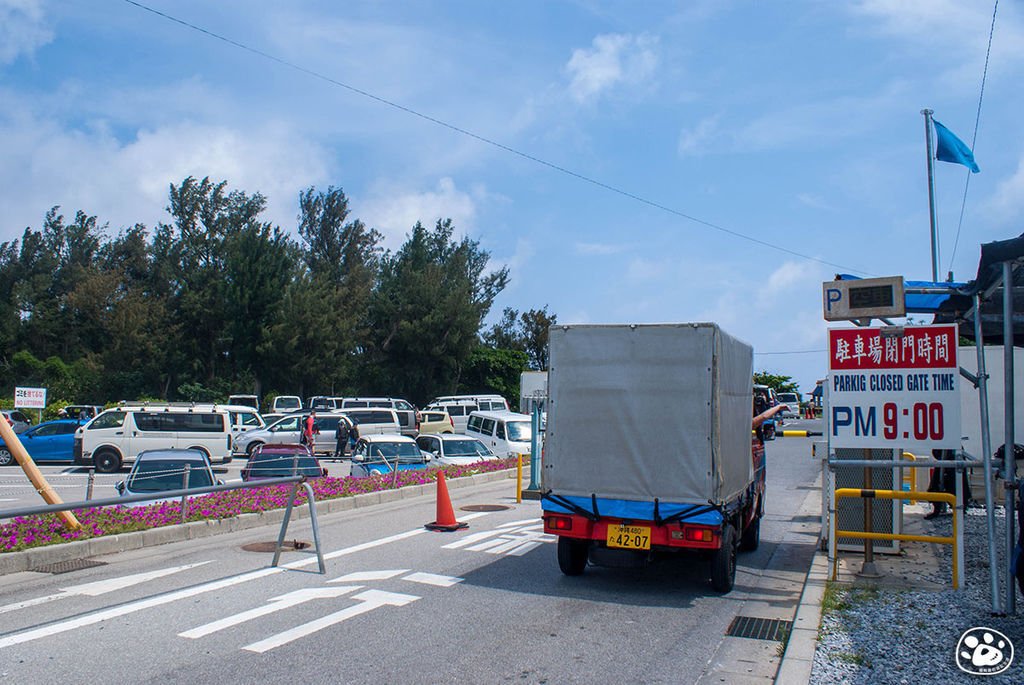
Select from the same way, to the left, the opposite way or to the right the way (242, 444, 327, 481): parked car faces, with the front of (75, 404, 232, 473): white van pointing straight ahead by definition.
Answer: to the left

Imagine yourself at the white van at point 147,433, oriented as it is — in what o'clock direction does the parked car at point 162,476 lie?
The parked car is roughly at 9 o'clock from the white van.

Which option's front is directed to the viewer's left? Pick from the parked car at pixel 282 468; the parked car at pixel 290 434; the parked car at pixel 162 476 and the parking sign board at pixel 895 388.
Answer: the parked car at pixel 290 434

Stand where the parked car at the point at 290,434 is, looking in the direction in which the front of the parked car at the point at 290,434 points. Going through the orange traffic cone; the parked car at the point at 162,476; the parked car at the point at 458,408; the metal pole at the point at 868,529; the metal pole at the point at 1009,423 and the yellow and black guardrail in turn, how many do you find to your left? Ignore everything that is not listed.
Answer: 5

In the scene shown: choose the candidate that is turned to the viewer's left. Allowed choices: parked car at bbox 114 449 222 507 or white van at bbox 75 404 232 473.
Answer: the white van

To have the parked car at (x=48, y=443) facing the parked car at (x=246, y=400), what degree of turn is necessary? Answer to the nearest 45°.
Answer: approximately 135° to its right

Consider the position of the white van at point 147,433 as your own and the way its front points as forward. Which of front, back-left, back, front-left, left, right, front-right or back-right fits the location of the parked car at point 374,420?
back-right

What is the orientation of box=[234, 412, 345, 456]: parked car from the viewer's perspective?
to the viewer's left

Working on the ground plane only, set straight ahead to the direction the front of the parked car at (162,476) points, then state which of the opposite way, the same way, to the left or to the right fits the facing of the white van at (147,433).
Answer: to the right

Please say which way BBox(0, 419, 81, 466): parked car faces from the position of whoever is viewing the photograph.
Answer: facing to the left of the viewer
